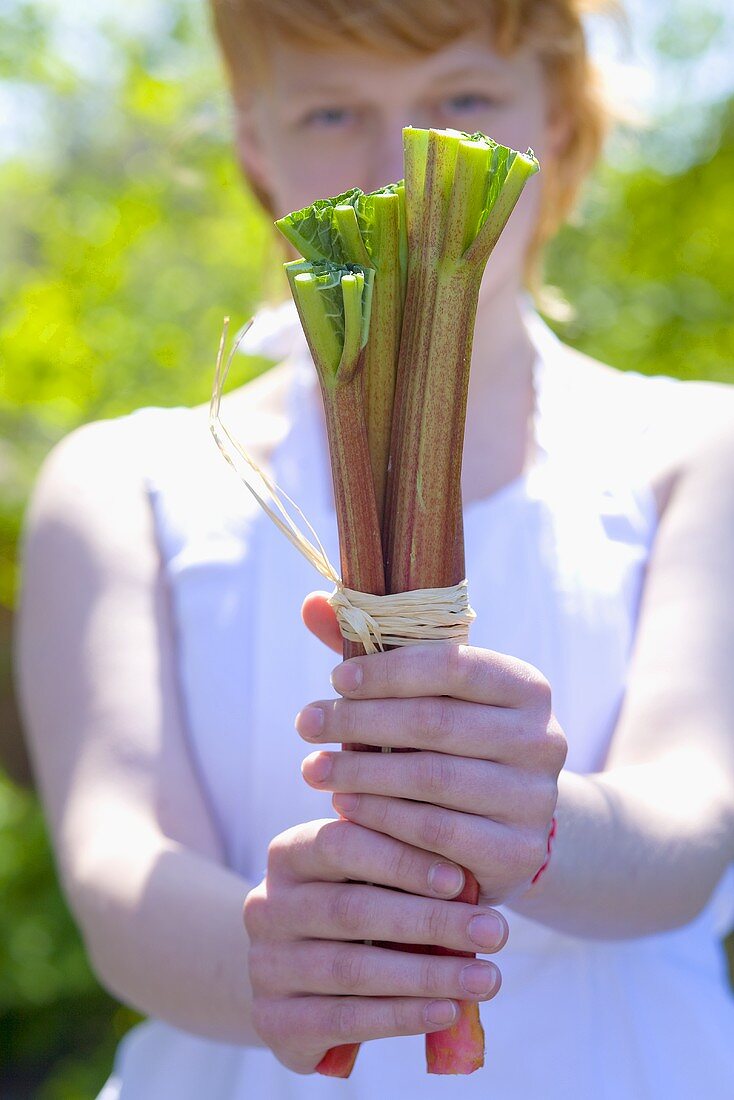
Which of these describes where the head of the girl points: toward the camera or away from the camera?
toward the camera

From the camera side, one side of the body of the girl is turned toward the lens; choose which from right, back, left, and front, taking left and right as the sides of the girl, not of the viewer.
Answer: front
